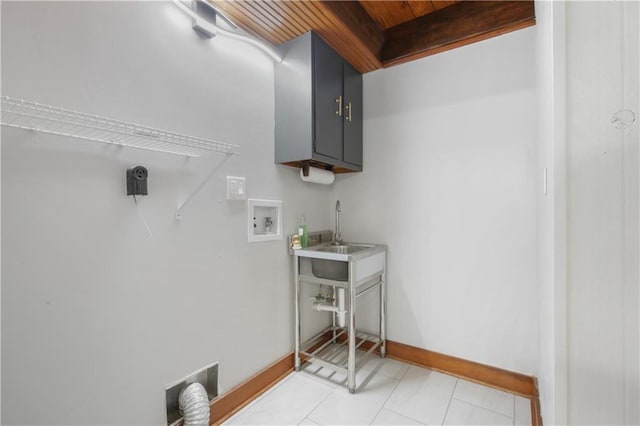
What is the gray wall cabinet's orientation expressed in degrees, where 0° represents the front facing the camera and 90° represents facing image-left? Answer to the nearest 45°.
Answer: approximately 315°

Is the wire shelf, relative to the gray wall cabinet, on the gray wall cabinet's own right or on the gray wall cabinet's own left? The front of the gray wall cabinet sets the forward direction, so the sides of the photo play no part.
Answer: on the gray wall cabinet's own right
